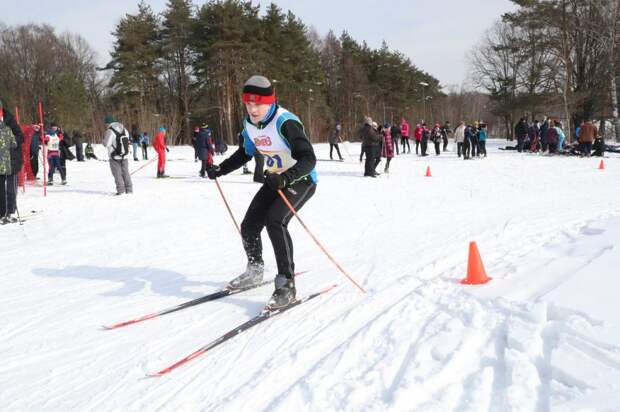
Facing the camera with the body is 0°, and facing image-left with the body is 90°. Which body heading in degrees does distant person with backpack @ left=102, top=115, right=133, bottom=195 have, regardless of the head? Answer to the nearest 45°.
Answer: approximately 135°

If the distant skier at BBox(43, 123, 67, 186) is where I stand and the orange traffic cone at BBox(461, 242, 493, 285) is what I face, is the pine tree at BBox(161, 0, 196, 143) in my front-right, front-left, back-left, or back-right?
back-left

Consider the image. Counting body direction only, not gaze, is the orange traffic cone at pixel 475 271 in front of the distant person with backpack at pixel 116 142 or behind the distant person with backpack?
behind

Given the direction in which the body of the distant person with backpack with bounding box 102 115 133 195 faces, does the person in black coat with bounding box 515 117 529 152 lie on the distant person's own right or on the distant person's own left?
on the distant person's own right
